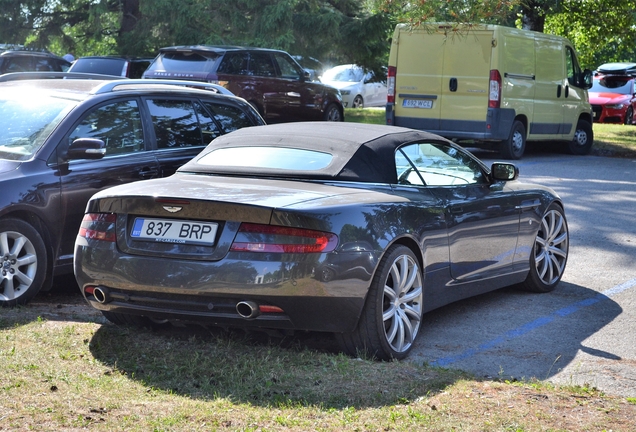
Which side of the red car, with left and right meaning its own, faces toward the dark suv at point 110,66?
front

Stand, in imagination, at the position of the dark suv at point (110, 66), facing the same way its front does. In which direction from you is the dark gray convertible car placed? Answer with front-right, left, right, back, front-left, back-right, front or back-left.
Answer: back-right

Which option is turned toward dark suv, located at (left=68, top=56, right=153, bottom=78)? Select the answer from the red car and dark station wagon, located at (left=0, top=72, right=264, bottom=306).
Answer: the red car

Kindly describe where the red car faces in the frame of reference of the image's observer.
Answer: facing the viewer and to the left of the viewer

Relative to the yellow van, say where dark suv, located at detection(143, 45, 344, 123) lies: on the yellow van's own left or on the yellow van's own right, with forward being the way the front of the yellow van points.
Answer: on the yellow van's own left

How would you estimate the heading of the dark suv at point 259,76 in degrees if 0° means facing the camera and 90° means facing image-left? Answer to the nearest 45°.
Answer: approximately 225°

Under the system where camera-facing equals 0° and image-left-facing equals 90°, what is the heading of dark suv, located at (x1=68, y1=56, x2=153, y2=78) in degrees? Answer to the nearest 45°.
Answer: approximately 225°

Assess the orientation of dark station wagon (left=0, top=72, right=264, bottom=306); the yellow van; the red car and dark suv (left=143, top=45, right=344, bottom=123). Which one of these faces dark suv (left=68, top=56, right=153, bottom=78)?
the red car

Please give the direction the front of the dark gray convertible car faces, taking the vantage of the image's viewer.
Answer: facing away from the viewer and to the right of the viewer

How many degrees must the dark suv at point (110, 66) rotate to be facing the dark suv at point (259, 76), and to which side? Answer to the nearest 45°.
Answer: approximately 90° to its right

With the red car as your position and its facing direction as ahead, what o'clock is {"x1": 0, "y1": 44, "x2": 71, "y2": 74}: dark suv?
The dark suv is roughly at 12 o'clock from the red car.

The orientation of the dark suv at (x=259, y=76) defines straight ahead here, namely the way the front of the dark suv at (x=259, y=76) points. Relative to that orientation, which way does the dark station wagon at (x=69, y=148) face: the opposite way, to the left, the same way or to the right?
the opposite way
